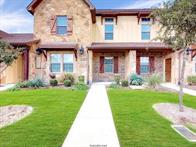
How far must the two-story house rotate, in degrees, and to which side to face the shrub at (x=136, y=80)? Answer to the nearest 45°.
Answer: approximately 90° to its left

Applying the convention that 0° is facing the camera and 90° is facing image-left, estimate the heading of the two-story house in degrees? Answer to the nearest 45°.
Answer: approximately 0°

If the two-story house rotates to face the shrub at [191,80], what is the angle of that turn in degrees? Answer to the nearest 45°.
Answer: approximately 90° to its left
